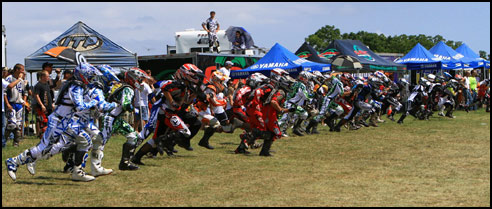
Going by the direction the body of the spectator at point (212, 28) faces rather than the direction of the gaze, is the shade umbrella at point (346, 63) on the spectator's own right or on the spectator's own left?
on the spectator's own left

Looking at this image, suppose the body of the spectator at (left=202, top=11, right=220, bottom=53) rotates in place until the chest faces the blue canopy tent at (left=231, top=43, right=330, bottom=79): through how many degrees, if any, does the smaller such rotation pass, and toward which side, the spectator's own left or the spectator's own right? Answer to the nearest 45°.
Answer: approximately 90° to the spectator's own left

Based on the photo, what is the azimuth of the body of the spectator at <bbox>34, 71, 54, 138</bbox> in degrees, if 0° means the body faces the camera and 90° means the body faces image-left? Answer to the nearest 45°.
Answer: approximately 315°

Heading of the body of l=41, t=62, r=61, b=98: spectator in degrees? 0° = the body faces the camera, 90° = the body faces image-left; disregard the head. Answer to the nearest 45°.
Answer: approximately 315°

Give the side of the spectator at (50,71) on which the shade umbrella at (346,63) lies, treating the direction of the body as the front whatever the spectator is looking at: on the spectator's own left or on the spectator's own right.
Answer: on the spectator's own left

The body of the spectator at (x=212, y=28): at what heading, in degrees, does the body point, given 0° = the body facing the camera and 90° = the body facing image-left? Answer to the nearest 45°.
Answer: approximately 0°

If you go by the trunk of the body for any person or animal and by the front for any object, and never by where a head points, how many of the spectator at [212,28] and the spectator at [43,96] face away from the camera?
0

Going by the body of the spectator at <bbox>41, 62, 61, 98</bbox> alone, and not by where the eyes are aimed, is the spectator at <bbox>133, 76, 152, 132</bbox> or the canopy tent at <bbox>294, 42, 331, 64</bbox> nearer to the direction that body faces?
the spectator

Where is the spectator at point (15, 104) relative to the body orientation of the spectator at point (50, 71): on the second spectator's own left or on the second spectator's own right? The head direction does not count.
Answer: on the second spectator's own right
